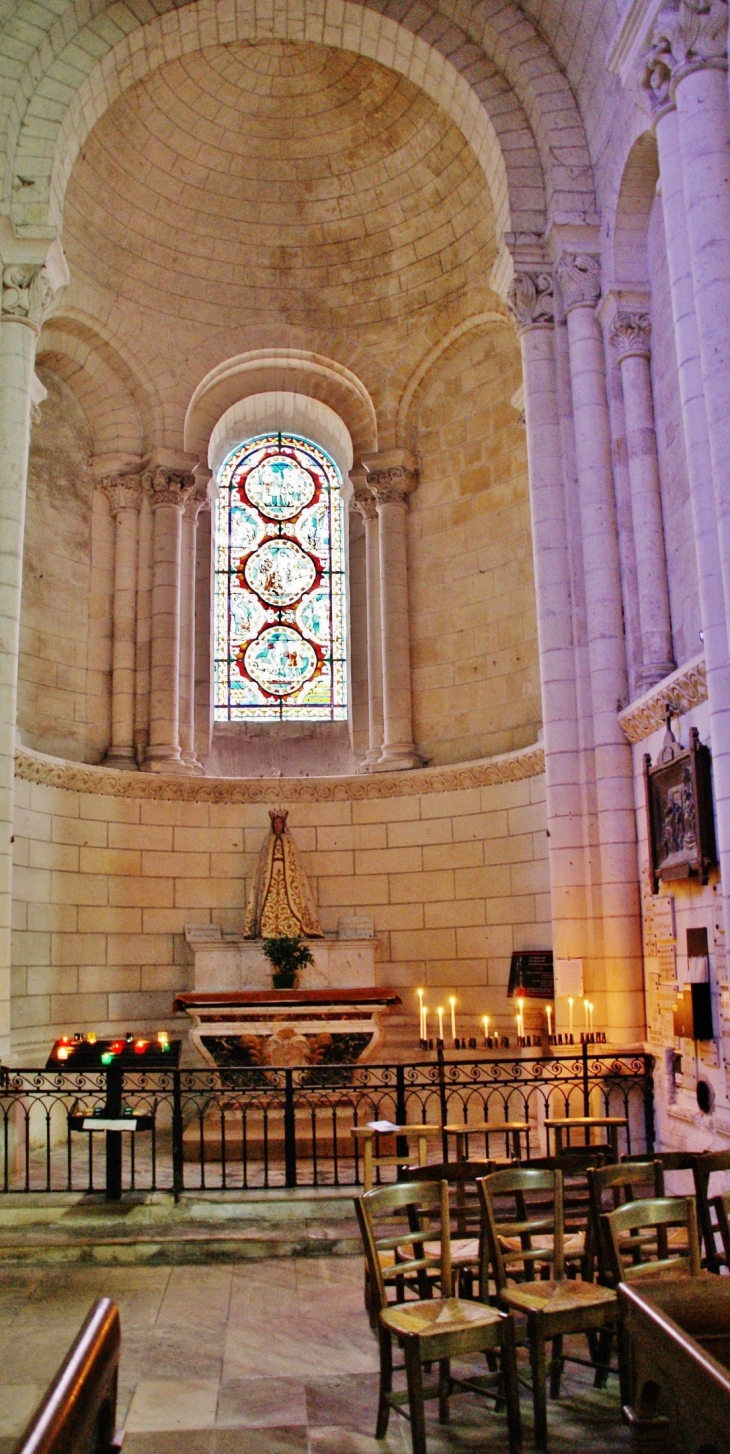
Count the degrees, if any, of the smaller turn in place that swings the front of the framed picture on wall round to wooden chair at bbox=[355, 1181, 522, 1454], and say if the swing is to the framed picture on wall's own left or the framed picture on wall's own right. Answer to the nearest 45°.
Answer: approximately 45° to the framed picture on wall's own left

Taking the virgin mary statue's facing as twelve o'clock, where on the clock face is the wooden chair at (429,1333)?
The wooden chair is roughly at 12 o'clock from the virgin mary statue.

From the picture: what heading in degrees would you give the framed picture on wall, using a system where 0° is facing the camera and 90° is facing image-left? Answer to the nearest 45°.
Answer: approximately 45°

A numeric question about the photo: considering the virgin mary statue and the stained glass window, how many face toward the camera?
2

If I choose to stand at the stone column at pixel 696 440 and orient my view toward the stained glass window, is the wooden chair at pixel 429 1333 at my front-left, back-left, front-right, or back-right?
back-left

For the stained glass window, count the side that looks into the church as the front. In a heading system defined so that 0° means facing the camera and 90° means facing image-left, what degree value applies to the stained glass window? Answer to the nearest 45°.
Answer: approximately 0°

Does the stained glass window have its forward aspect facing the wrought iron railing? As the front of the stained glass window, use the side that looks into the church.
yes

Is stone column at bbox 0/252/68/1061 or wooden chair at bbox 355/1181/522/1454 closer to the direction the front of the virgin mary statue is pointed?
the wooden chair
